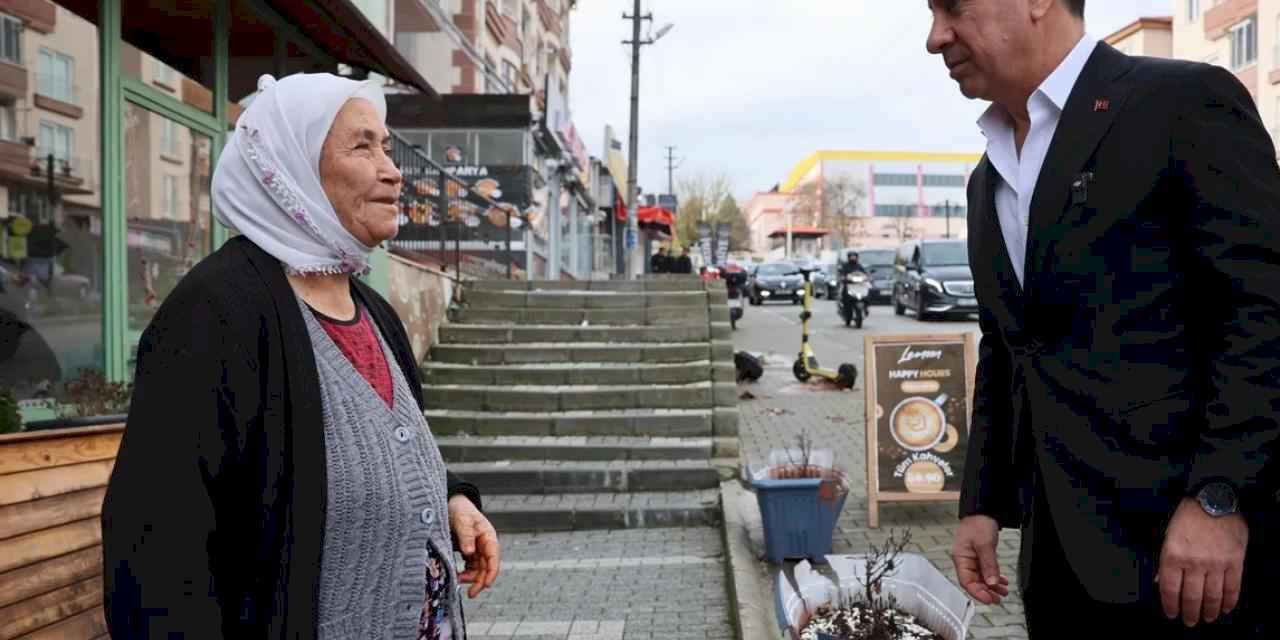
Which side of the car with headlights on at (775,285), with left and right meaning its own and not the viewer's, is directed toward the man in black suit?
front

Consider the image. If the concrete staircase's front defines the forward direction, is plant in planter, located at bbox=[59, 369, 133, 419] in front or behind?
in front

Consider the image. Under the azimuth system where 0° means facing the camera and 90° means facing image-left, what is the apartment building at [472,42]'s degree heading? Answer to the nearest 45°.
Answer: approximately 315°

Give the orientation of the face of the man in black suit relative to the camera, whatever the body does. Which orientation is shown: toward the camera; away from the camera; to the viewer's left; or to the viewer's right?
to the viewer's left

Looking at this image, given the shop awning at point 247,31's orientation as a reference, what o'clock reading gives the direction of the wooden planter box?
The wooden planter box is roughly at 3 o'clock from the shop awning.

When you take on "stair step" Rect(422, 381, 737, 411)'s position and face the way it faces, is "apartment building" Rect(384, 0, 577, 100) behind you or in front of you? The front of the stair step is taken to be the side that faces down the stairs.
behind

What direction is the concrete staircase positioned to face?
toward the camera

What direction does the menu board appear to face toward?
toward the camera

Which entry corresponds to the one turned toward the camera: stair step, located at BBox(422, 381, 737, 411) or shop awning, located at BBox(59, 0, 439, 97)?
the stair step

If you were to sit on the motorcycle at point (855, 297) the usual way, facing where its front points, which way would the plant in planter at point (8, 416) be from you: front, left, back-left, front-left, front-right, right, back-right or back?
front

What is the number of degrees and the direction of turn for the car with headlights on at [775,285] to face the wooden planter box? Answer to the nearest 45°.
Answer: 0° — it already faces it

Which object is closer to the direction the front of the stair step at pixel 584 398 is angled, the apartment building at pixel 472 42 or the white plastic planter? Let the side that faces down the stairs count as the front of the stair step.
the white plastic planter

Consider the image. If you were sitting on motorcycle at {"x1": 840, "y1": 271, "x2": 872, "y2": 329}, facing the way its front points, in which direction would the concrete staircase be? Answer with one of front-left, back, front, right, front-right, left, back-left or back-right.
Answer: front

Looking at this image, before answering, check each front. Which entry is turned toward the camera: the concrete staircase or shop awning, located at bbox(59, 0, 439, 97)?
the concrete staircase

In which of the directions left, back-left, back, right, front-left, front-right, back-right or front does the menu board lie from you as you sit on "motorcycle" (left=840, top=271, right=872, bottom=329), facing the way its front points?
front

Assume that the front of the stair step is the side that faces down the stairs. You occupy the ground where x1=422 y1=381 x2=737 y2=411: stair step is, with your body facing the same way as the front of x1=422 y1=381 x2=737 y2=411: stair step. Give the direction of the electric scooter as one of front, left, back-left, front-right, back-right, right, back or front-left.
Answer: back-left
